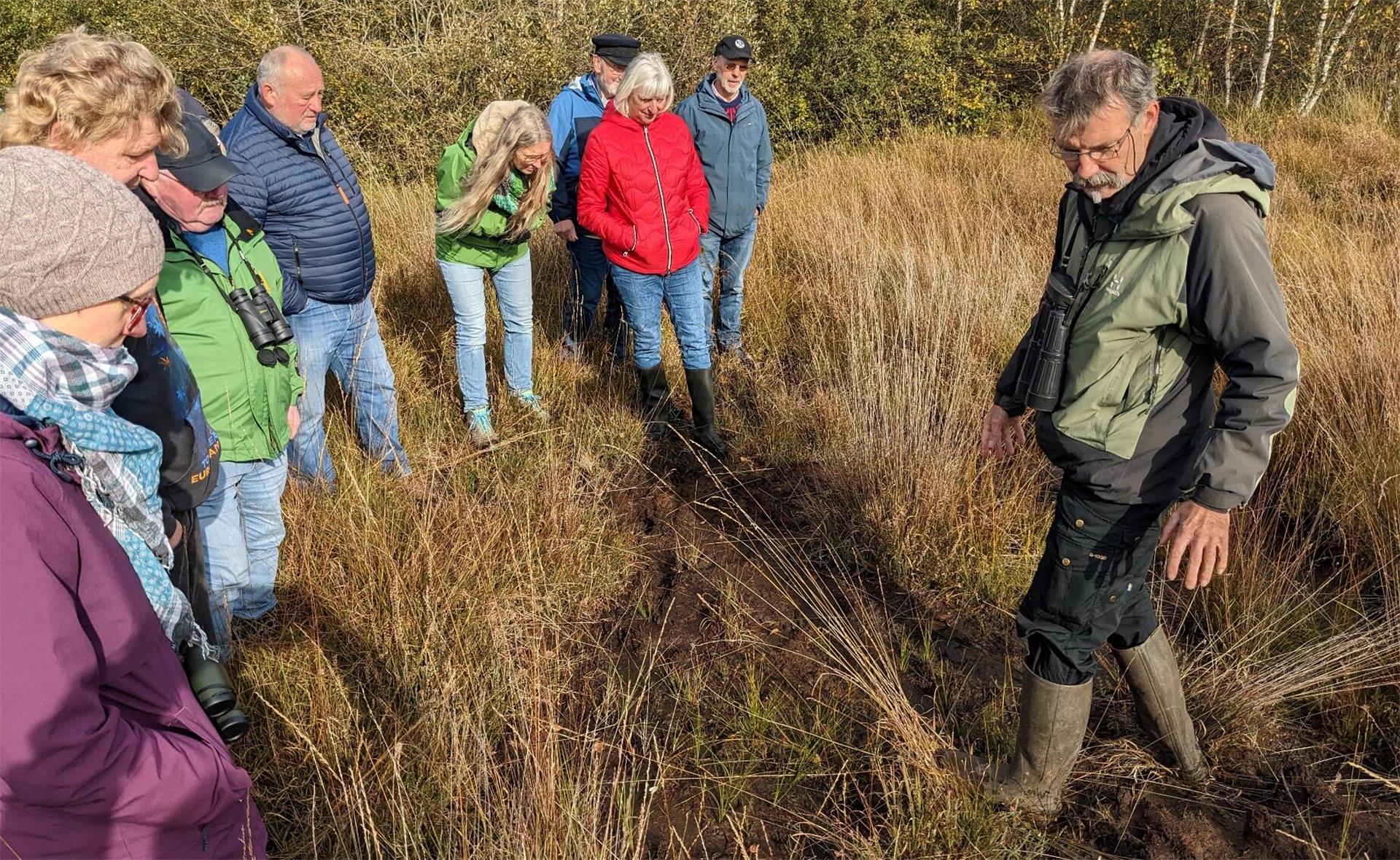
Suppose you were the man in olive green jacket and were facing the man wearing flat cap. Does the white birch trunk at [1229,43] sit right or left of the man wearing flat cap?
right

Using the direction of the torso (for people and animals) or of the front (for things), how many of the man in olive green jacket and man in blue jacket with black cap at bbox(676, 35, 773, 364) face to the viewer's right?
0

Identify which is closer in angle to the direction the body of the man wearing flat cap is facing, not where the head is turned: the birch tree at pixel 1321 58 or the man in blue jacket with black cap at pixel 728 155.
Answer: the man in blue jacket with black cap

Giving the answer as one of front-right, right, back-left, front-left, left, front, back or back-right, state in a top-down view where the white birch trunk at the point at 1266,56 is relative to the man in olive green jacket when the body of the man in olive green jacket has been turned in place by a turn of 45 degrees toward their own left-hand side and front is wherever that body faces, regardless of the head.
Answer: back

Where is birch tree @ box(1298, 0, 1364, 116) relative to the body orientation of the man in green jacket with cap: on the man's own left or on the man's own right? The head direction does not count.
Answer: on the man's own left

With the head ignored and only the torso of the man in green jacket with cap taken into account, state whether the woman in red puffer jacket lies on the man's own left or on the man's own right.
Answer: on the man's own left

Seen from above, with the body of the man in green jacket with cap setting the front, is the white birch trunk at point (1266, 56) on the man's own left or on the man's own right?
on the man's own left

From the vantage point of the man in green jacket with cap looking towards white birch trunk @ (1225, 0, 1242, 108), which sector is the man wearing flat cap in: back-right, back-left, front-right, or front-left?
front-left

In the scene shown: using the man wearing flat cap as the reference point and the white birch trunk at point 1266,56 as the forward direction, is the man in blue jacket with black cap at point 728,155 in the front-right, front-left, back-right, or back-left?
front-right

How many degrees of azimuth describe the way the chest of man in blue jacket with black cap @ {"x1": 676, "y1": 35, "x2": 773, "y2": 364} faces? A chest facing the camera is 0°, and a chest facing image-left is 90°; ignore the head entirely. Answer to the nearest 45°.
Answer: approximately 0°

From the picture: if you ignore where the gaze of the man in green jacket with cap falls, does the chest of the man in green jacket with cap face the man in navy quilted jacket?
no

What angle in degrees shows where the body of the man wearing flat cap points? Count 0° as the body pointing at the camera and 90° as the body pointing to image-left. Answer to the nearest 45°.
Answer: approximately 315°

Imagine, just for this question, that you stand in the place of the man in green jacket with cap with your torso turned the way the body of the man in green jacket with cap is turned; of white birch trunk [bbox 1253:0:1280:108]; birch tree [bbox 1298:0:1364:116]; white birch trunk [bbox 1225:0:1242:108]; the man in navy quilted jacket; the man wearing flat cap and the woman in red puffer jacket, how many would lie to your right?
0

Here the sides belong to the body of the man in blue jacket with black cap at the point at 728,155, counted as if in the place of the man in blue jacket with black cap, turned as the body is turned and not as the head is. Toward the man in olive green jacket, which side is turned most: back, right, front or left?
front

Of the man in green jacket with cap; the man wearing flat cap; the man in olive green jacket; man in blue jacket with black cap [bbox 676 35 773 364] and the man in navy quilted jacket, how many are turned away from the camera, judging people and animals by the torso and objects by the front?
0

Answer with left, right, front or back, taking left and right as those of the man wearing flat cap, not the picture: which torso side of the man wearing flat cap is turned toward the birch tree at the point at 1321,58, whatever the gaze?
left

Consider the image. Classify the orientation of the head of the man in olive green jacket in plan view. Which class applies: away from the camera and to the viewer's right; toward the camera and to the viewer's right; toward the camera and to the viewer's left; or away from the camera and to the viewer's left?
toward the camera and to the viewer's left

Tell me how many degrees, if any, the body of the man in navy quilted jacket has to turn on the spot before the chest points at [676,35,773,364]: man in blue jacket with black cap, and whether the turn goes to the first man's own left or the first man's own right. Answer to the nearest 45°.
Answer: approximately 90° to the first man's own left
